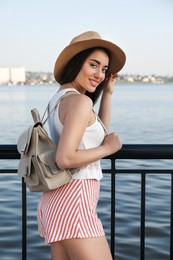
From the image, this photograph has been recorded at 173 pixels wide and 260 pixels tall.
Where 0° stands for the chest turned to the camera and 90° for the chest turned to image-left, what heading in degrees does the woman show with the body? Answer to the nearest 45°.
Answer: approximately 270°
